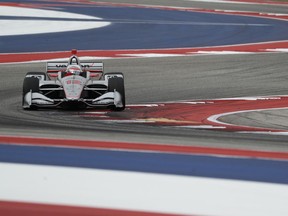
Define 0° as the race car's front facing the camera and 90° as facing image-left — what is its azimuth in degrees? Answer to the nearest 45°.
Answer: approximately 0°
